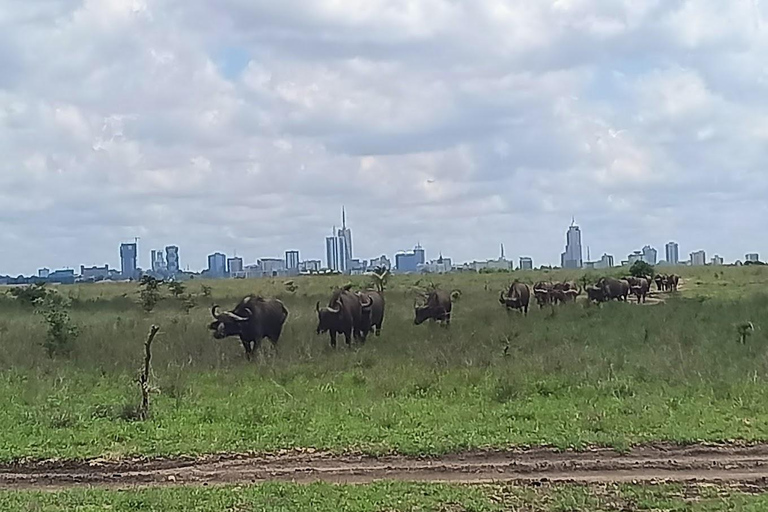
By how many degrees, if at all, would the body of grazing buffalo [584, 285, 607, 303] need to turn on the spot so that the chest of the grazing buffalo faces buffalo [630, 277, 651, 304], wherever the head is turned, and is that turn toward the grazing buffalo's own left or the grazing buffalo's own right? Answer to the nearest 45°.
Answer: approximately 180°

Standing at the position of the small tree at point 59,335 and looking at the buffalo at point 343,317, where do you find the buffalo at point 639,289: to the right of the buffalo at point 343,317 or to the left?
left

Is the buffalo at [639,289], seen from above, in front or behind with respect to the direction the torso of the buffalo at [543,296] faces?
behind

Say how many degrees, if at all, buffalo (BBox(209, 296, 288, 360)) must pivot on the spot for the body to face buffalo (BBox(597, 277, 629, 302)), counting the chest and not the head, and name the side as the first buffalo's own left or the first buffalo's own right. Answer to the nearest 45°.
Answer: approximately 180°

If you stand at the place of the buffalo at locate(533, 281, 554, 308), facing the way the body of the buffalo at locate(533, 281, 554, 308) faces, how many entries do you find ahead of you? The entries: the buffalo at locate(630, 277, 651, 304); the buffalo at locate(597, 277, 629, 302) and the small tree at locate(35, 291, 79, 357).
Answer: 1

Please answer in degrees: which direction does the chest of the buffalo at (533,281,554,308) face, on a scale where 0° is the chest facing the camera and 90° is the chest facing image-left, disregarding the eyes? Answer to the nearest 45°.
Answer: approximately 45°

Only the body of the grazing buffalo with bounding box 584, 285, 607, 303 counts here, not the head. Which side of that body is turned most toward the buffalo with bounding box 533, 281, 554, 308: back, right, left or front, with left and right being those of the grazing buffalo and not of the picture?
front
